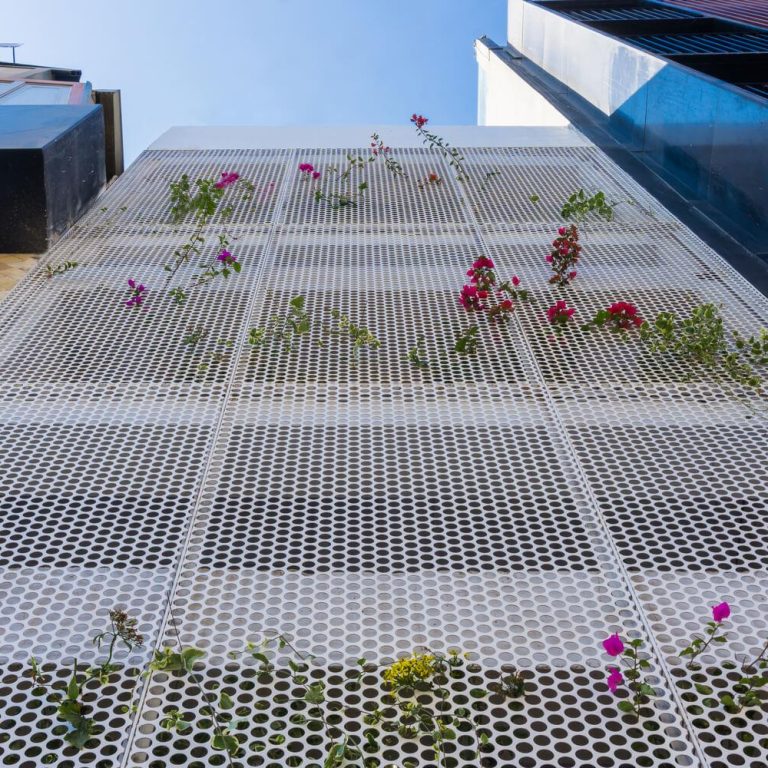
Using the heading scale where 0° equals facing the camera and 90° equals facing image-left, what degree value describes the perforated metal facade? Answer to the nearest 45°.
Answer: approximately 0°
